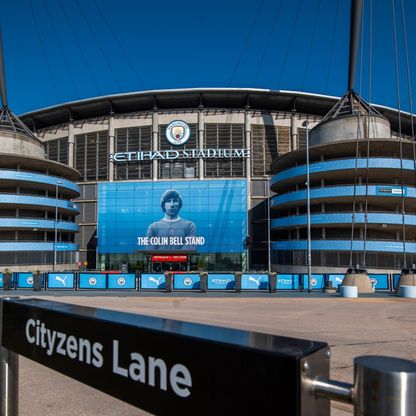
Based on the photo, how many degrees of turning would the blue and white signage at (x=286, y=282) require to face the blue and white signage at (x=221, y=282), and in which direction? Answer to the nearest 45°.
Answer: approximately 90° to its right

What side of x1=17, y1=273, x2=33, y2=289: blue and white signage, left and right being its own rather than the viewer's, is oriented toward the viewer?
front

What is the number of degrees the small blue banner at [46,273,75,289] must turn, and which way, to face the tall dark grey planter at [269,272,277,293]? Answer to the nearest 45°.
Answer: approximately 45° to its left

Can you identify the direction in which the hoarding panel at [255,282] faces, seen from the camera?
facing the viewer

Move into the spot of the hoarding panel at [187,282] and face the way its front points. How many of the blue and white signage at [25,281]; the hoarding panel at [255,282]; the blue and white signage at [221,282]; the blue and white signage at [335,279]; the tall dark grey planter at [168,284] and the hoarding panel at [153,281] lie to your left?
3

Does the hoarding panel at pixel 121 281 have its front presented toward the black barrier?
yes

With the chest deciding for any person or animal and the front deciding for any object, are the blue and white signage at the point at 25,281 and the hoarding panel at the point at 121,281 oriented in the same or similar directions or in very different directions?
same or similar directions

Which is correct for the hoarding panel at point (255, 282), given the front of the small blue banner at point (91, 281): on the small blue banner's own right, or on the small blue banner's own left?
on the small blue banner's own left

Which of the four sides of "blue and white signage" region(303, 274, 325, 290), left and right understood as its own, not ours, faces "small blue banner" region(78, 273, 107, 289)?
right

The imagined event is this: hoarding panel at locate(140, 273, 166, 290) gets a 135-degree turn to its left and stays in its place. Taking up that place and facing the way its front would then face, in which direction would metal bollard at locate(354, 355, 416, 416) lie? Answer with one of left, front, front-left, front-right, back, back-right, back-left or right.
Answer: back-right

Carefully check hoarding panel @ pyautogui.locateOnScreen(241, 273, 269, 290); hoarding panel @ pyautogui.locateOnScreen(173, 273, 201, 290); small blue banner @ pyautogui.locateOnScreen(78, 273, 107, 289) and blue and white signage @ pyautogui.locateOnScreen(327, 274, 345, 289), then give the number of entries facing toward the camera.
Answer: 4

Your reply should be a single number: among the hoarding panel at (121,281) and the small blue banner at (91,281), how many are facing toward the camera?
2

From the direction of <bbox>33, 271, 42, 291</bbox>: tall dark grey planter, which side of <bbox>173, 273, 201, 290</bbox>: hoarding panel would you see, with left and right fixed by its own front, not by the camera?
right

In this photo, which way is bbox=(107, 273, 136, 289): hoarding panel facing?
toward the camera

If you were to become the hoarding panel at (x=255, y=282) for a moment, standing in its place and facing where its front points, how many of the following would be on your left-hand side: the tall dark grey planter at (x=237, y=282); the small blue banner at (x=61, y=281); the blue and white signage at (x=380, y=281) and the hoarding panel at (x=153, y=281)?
1

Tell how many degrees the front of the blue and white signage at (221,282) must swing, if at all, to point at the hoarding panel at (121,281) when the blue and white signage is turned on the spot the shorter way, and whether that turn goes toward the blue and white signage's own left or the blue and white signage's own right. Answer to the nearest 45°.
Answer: approximately 90° to the blue and white signage's own right

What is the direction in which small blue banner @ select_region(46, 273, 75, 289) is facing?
toward the camera
